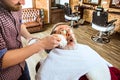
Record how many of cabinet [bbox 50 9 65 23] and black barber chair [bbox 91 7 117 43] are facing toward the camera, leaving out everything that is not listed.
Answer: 1

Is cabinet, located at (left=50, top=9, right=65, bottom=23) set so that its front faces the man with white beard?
yes

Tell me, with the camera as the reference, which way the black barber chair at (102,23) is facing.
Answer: facing away from the viewer and to the right of the viewer

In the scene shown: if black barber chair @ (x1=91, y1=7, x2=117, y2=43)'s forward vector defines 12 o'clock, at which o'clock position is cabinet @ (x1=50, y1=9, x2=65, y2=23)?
The cabinet is roughly at 9 o'clock from the black barber chair.

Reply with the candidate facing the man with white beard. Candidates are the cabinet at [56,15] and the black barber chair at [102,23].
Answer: the cabinet

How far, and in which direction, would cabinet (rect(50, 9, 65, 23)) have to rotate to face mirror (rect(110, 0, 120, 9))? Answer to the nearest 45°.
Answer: approximately 45° to its left
